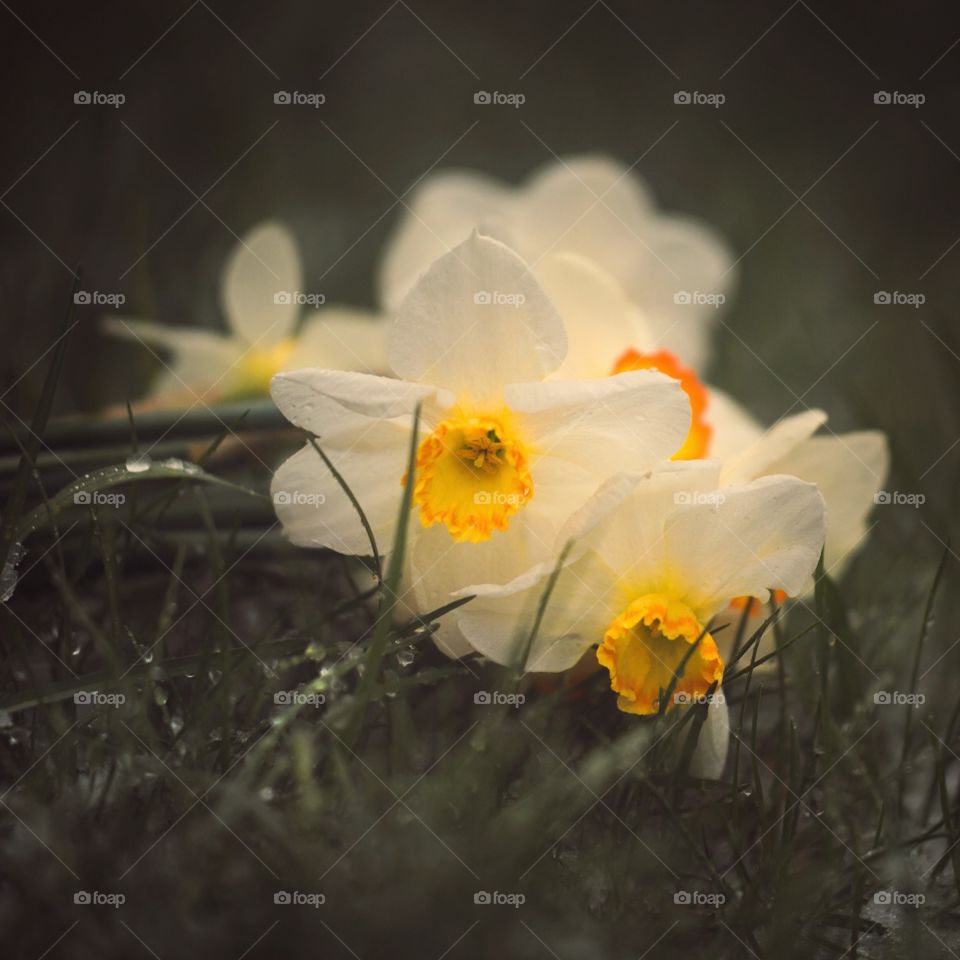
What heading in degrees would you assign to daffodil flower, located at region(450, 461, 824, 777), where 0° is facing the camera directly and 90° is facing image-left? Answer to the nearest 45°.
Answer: approximately 0°

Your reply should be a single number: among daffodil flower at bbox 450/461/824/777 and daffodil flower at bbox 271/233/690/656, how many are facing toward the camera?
2
